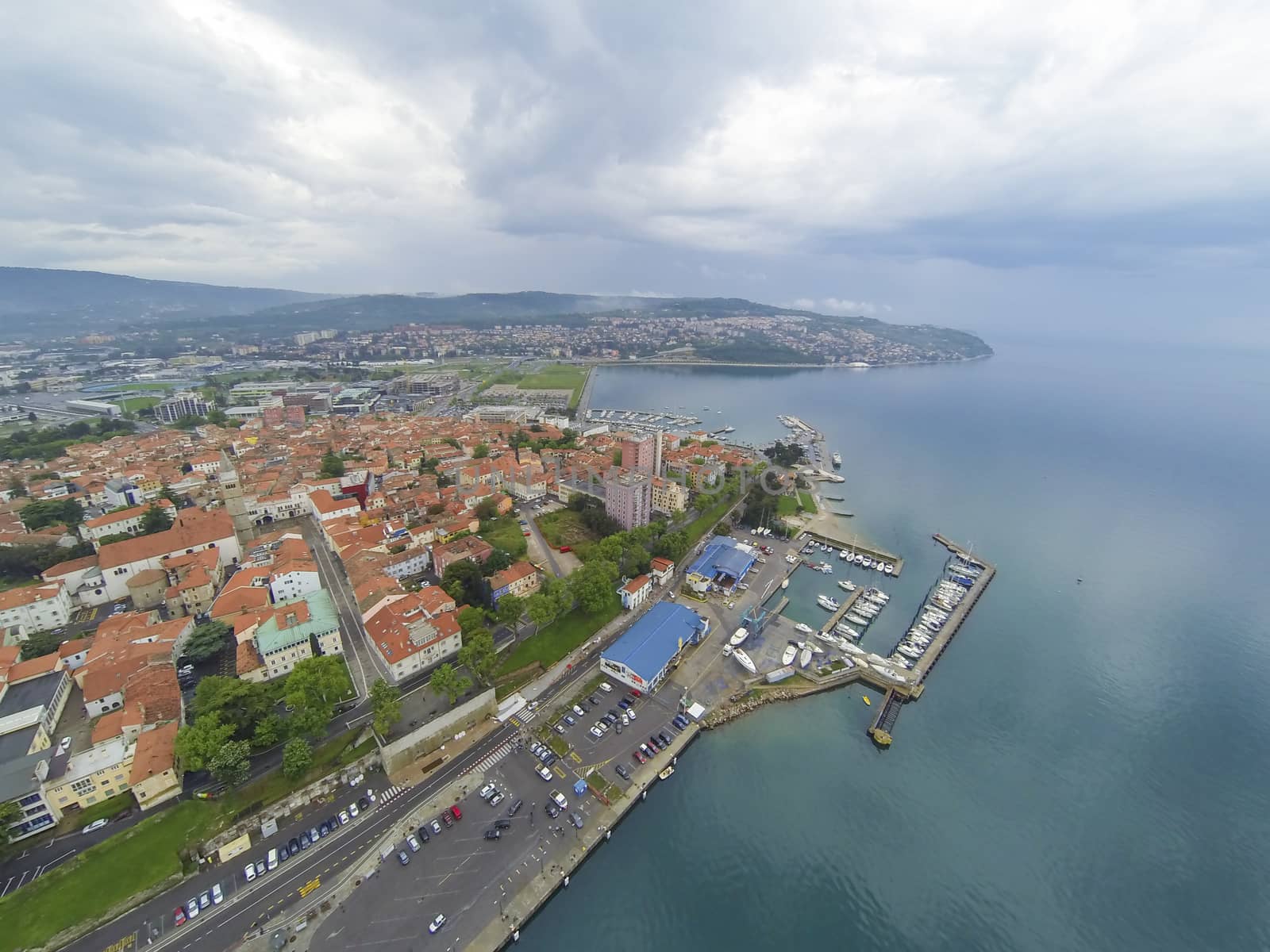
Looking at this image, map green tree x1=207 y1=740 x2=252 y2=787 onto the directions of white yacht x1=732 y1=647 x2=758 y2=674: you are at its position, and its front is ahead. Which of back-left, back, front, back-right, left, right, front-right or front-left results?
right

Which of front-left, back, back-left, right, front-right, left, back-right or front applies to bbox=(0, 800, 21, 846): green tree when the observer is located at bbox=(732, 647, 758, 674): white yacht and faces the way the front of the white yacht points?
right

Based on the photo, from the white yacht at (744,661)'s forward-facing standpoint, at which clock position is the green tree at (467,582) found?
The green tree is roughly at 4 o'clock from the white yacht.

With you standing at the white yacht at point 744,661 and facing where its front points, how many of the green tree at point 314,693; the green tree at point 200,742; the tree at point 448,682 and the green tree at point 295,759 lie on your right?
4

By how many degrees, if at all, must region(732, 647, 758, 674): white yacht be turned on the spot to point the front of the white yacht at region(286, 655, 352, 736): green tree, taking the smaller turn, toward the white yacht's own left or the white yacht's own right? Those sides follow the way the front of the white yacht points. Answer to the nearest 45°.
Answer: approximately 90° to the white yacht's own right

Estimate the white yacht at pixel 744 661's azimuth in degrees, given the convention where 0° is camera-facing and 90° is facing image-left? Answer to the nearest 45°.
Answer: approximately 315°

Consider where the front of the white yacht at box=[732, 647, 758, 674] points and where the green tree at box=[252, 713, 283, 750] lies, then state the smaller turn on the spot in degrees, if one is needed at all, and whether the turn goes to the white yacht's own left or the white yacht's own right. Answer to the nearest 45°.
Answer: approximately 90° to the white yacht's own right

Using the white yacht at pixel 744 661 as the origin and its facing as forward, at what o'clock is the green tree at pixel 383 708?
The green tree is roughly at 3 o'clock from the white yacht.

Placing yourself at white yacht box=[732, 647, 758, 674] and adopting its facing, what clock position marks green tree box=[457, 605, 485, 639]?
The green tree is roughly at 4 o'clock from the white yacht.
